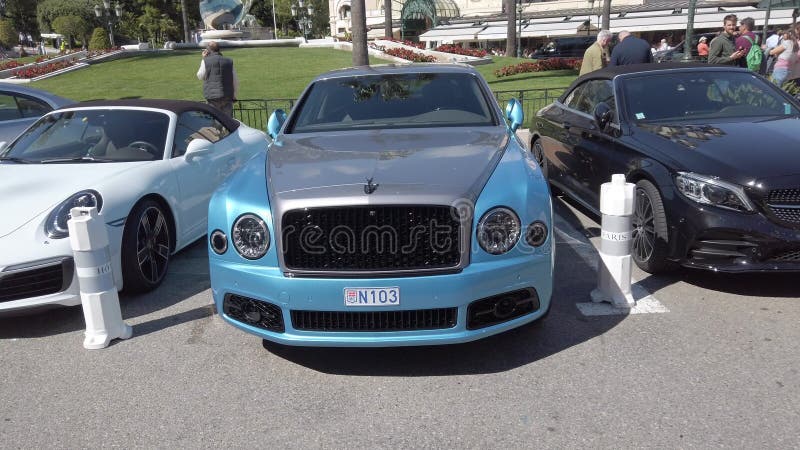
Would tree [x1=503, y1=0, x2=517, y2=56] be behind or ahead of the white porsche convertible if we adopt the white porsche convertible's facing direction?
behind

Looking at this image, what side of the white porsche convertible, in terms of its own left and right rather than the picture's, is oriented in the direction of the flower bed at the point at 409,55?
back

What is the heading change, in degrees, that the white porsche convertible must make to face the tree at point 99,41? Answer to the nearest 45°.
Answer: approximately 135° to its right

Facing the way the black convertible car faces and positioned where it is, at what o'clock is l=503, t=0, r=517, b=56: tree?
The tree is roughly at 7 o'clock from the black convertible car.

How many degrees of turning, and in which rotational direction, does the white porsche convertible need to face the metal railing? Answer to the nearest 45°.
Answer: approximately 135° to its right

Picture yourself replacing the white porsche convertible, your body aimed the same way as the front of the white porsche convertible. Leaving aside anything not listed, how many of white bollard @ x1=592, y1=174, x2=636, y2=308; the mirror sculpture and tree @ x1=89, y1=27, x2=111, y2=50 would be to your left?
1

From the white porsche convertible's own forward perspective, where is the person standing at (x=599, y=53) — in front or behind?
behind

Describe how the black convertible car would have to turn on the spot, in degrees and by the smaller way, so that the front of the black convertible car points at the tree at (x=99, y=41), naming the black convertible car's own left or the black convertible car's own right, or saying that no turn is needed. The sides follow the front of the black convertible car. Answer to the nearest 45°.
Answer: approximately 180°

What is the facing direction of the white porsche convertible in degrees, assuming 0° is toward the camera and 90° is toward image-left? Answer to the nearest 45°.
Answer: approximately 45°

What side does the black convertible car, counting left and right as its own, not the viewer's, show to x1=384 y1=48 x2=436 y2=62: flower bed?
back

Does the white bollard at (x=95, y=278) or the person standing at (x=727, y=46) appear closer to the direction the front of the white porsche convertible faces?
the white bollard
